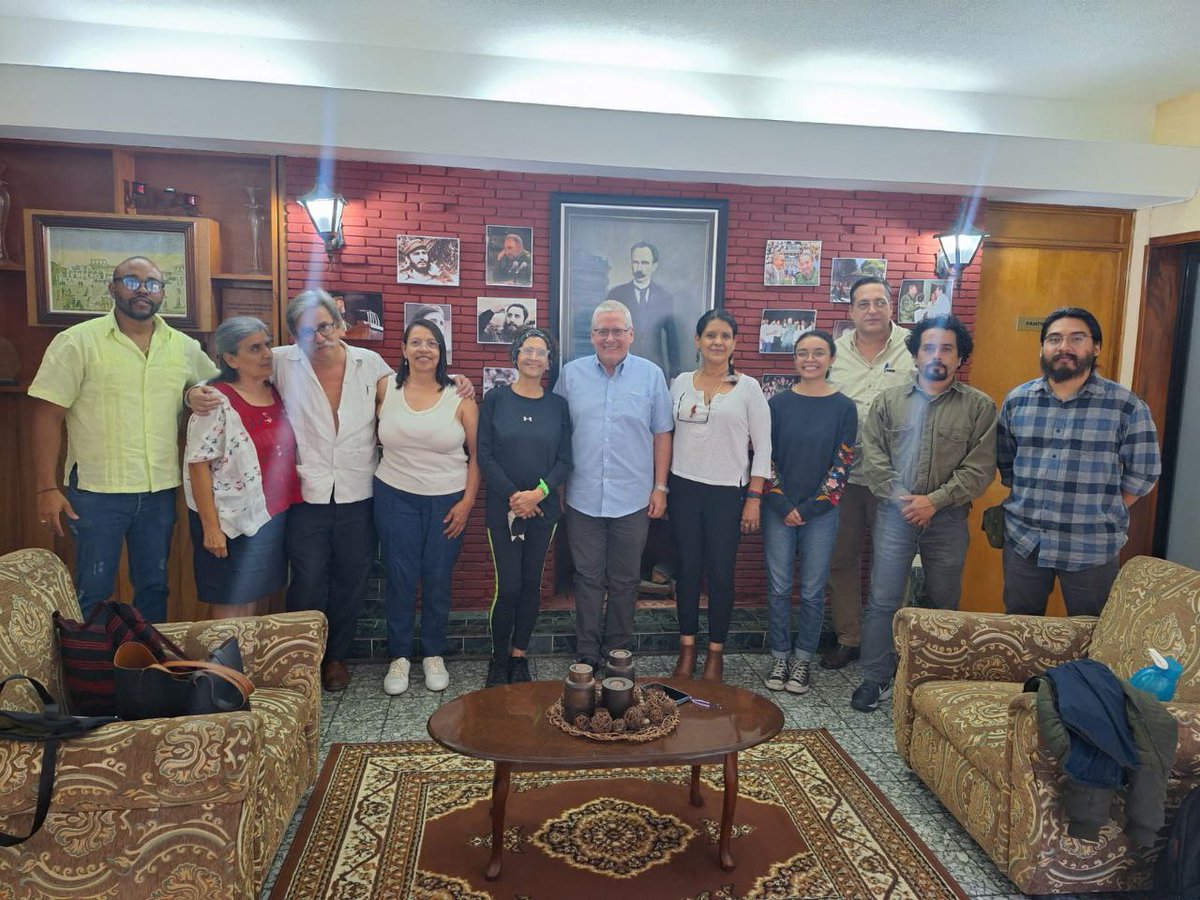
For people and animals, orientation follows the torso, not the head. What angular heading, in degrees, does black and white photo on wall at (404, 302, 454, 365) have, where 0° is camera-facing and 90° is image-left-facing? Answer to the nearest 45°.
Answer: approximately 0°

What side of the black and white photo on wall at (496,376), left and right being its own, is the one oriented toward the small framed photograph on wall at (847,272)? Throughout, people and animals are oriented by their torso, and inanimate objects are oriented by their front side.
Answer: left

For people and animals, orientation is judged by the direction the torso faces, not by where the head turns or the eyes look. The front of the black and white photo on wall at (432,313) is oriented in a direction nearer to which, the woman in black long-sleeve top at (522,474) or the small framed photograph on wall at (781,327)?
the woman in black long-sleeve top

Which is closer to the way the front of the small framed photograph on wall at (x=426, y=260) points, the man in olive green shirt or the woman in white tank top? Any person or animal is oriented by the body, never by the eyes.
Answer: the woman in white tank top

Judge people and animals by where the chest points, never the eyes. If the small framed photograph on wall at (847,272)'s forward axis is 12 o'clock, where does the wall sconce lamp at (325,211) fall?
The wall sconce lamp is roughly at 2 o'clock from the small framed photograph on wall.

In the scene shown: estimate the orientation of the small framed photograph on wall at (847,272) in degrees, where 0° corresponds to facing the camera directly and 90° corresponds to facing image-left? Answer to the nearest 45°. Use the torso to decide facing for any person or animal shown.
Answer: approximately 0°

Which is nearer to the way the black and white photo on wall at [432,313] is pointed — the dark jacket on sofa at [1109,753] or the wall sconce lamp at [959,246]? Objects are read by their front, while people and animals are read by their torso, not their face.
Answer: the dark jacket on sofa

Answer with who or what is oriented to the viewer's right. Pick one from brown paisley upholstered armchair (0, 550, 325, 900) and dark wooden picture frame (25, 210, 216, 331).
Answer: the brown paisley upholstered armchair

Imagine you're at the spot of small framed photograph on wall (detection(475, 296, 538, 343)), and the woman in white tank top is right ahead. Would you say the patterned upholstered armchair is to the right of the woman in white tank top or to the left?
left
